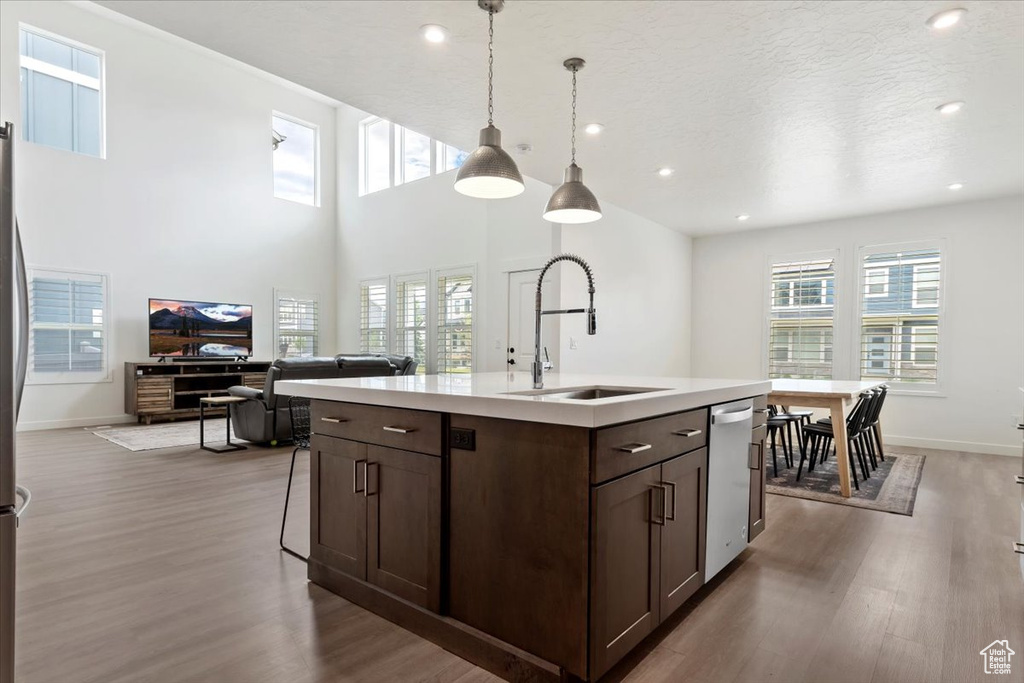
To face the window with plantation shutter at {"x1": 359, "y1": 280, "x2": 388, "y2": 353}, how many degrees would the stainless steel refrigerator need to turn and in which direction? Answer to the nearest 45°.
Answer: approximately 45° to its left

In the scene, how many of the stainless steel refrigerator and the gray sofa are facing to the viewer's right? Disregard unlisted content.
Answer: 1

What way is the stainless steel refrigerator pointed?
to the viewer's right

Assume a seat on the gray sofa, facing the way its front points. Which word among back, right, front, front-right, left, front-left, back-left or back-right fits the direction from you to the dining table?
back

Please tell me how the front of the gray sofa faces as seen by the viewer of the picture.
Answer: facing away from the viewer and to the left of the viewer

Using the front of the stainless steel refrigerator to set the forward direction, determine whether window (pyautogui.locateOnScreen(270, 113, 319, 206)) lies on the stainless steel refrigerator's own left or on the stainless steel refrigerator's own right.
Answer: on the stainless steel refrigerator's own left

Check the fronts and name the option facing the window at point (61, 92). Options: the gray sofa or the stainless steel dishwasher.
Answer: the gray sofa

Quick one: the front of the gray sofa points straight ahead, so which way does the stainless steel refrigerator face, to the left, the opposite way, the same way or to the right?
to the right

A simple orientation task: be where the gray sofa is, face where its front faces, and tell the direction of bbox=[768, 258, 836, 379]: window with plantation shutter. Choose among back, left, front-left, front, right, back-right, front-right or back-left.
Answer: back-right

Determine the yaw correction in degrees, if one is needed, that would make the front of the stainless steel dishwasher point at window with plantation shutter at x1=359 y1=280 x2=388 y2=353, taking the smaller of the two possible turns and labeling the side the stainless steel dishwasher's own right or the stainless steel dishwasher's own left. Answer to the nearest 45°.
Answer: approximately 180°

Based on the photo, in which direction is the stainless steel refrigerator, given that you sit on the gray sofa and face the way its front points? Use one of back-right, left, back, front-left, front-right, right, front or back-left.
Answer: back-left

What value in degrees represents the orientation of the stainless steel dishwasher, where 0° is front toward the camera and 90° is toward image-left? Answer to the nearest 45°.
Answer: approximately 315°
